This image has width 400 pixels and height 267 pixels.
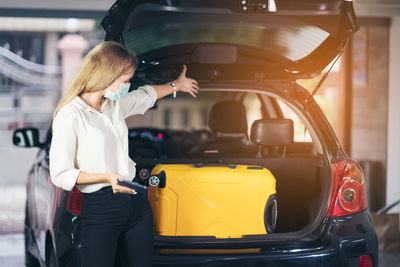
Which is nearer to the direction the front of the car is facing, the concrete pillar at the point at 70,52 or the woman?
the concrete pillar

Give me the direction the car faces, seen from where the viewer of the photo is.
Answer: facing away from the viewer and to the left of the viewer

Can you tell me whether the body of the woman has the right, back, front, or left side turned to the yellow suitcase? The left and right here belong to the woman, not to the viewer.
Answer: left

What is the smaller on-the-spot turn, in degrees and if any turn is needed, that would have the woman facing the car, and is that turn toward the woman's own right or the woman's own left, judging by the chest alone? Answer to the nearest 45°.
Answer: approximately 90° to the woman's own left

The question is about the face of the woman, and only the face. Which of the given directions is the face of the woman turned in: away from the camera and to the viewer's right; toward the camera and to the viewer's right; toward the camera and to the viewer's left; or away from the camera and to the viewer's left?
toward the camera and to the viewer's right

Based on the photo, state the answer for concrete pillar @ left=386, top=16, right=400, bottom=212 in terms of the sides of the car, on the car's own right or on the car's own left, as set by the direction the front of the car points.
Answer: on the car's own right

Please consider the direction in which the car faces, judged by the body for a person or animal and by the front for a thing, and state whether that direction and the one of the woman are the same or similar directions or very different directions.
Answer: very different directions

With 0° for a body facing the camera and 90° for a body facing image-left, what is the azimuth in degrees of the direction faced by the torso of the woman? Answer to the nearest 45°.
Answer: approximately 315°
